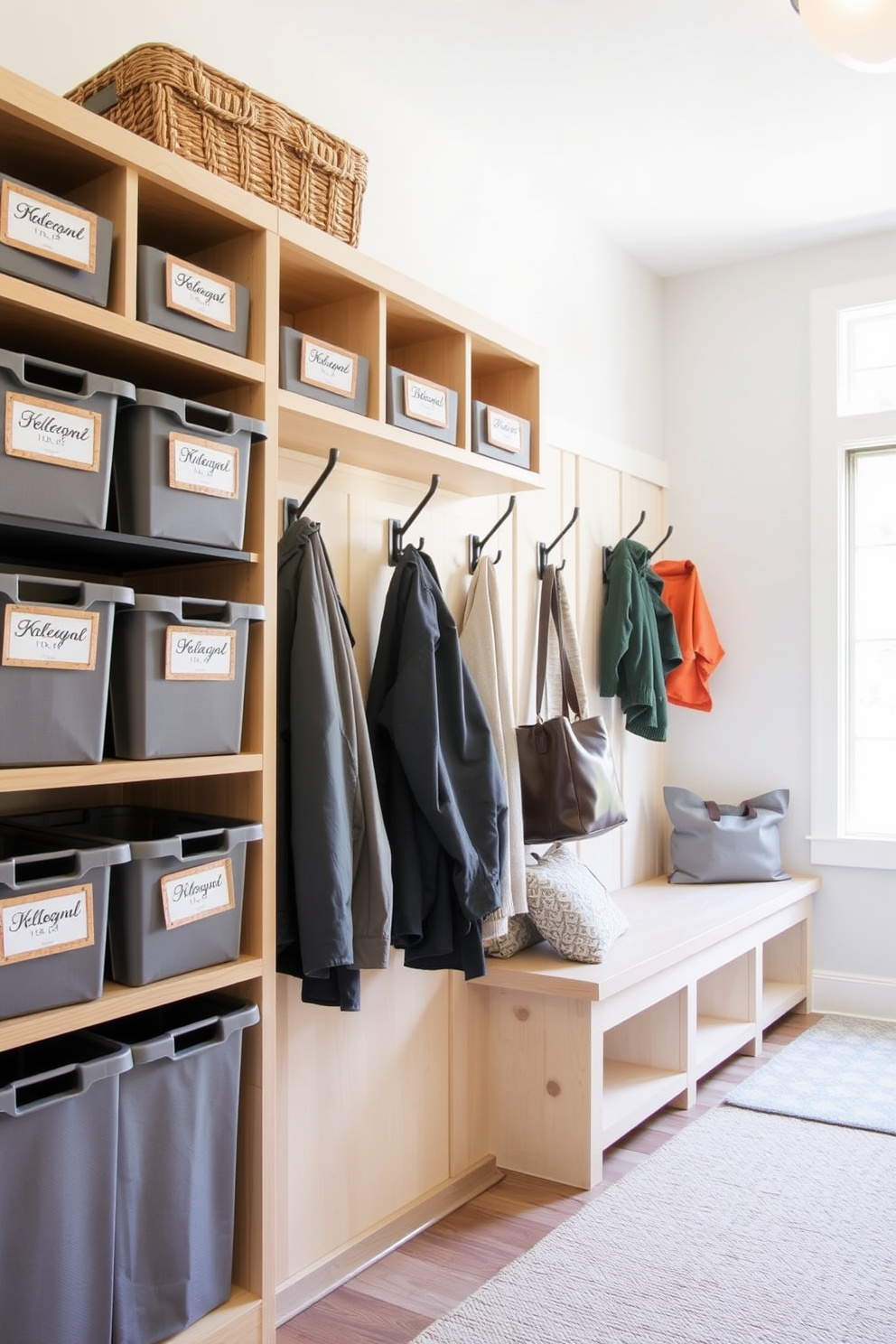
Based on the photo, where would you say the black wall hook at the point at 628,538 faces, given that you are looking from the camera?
facing the viewer and to the right of the viewer

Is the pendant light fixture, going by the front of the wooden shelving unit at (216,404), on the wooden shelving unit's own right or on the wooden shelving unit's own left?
on the wooden shelving unit's own left

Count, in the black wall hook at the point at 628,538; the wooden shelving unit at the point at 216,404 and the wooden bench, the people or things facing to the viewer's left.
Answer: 0

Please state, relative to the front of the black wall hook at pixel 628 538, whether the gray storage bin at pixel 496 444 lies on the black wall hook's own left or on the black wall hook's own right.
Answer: on the black wall hook's own right

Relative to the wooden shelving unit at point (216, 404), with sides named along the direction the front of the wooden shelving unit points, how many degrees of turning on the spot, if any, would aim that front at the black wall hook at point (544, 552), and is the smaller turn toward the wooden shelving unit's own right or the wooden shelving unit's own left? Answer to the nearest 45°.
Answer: approximately 90° to the wooden shelving unit's own left

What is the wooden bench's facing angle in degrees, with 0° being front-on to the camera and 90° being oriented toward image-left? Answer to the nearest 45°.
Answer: approximately 315°

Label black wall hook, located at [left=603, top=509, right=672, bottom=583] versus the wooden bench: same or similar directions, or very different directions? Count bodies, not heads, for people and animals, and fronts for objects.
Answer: same or similar directions

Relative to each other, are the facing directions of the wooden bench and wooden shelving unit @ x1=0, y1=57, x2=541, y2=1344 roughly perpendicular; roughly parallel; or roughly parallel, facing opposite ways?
roughly parallel

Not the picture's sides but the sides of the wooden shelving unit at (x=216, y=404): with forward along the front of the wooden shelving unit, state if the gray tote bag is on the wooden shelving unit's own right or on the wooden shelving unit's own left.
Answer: on the wooden shelving unit's own left

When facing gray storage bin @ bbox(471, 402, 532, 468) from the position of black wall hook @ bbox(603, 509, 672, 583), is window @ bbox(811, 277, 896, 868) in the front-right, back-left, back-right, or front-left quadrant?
back-left
